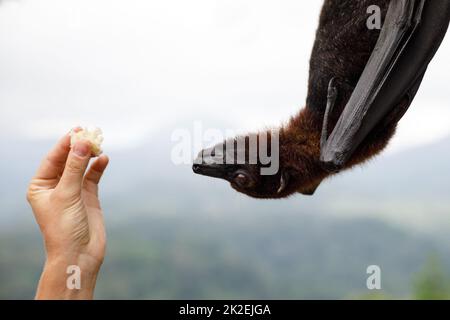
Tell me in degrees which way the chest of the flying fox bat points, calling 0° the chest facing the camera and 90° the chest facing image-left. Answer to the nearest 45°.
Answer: approximately 90°
